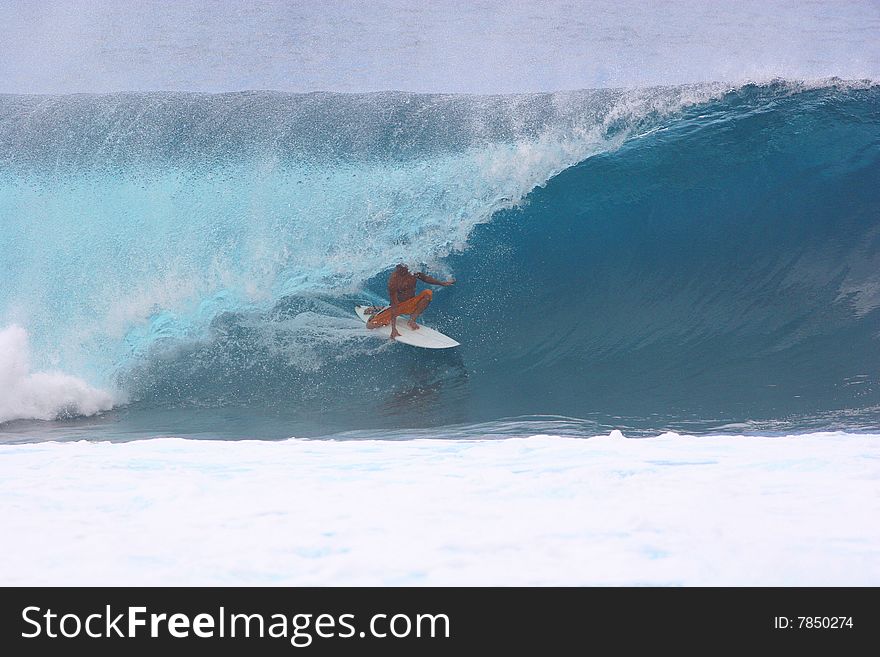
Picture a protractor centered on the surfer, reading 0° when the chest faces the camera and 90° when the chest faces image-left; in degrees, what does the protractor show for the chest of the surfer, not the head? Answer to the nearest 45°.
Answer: approximately 315°
